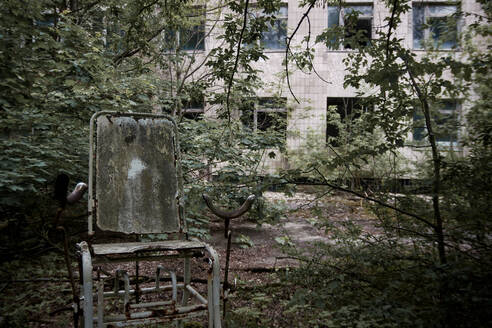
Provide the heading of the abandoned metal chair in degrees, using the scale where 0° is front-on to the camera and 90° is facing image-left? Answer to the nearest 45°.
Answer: approximately 0°
